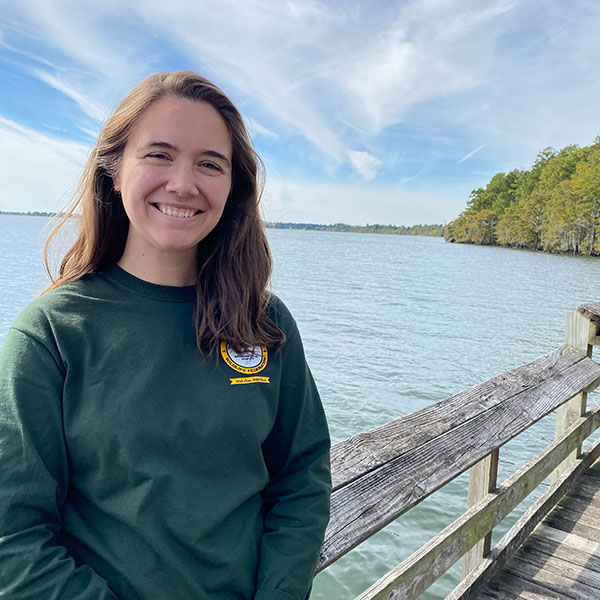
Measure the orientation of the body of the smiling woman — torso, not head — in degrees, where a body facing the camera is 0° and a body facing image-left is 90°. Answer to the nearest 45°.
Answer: approximately 0°
